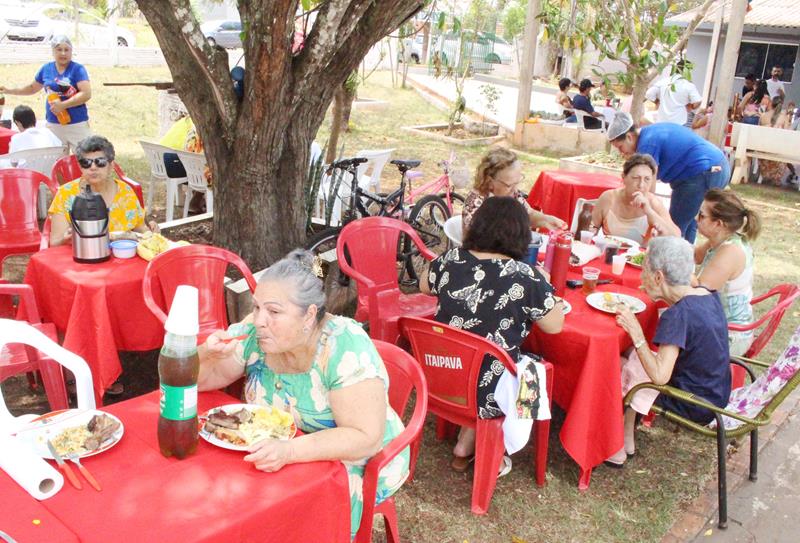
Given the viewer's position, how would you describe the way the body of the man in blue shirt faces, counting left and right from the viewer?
facing to the left of the viewer

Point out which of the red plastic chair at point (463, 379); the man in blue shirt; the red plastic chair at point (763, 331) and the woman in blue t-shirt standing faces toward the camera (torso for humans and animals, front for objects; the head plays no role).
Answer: the woman in blue t-shirt standing

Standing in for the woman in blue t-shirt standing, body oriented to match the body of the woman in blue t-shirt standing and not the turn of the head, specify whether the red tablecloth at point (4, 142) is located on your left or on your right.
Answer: on your right

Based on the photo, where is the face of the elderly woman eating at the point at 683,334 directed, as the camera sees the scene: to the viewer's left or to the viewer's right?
to the viewer's left

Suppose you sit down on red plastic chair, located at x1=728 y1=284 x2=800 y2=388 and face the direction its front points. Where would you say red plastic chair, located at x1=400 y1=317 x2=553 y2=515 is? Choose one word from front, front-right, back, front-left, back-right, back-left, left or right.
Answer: front-left

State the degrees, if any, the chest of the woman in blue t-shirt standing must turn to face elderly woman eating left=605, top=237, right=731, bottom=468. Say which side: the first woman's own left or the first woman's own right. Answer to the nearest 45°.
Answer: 0° — they already face them

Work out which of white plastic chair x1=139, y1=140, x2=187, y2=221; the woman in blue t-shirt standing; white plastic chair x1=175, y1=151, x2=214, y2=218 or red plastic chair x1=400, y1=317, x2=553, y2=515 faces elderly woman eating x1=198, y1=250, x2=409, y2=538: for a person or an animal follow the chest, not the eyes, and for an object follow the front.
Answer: the woman in blue t-shirt standing

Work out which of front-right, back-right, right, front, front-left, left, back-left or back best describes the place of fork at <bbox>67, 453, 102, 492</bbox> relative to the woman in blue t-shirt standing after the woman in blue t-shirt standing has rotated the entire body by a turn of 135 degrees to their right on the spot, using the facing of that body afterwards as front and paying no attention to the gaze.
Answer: back-left

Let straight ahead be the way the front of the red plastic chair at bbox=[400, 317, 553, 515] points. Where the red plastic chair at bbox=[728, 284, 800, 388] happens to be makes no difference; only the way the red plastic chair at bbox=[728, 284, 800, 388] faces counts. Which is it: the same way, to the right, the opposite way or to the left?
to the left

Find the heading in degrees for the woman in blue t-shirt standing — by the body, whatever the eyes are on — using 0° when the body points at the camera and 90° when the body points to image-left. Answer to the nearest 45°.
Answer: approximately 0°

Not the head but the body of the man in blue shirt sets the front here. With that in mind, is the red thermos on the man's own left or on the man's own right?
on the man's own left

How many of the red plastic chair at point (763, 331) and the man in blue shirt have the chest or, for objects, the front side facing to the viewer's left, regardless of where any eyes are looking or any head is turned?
2

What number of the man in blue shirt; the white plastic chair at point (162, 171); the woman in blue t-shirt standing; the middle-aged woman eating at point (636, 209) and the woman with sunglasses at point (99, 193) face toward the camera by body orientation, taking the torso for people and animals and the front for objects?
3
